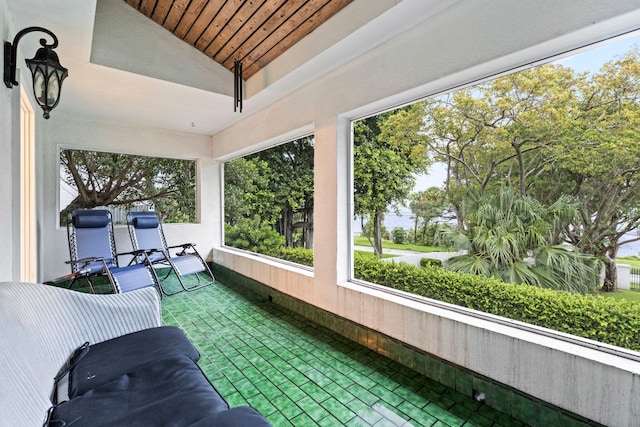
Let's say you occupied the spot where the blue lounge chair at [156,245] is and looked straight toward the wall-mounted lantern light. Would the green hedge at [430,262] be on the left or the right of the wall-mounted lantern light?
left

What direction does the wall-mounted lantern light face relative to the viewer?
to the viewer's right

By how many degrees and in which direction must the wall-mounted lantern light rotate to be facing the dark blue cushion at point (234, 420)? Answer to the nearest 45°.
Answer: approximately 90° to its right

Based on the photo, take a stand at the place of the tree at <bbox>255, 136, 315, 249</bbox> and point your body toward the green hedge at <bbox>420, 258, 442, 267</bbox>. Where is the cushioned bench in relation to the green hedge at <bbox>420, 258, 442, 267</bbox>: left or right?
right
